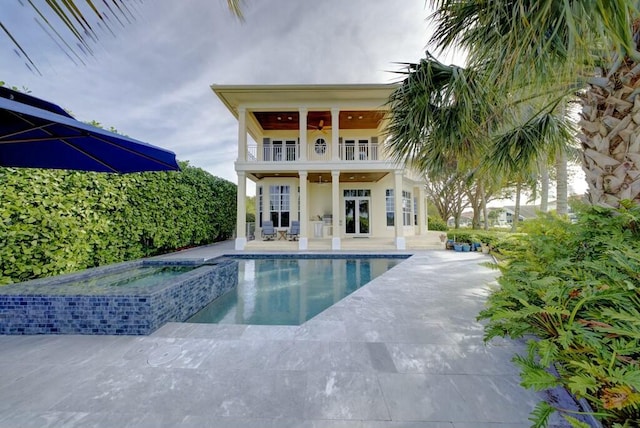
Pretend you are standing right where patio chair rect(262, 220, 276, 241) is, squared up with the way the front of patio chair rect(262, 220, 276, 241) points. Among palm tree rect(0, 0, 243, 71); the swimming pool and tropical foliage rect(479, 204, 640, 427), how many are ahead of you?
3

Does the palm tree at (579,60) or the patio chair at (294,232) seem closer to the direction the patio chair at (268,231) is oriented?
the palm tree

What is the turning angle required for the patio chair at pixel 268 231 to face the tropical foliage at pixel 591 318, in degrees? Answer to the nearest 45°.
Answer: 0° — it already faces it

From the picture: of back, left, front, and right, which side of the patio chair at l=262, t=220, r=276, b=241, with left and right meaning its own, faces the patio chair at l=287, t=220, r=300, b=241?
left

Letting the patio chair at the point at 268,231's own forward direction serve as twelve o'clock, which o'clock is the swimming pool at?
The swimming pool is roughly at 12 o'clock from the patio chair.

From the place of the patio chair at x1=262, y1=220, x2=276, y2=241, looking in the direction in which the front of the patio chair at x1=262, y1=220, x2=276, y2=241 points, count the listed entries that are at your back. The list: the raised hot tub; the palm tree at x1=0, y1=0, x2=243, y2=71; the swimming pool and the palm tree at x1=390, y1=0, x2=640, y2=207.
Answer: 0

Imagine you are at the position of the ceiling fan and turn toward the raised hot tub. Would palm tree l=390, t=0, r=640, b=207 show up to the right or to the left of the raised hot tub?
left

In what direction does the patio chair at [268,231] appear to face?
toward the camera

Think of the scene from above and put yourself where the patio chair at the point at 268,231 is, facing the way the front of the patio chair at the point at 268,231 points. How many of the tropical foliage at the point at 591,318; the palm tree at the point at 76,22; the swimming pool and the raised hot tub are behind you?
0

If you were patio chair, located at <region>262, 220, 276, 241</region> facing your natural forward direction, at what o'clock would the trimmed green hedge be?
The trimmed green hedge is roughly at 1 o'clock from the patio chair.

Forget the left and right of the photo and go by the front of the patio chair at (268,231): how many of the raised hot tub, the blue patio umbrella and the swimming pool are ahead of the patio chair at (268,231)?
3

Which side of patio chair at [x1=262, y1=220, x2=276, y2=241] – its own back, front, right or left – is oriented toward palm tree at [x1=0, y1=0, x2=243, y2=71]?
front

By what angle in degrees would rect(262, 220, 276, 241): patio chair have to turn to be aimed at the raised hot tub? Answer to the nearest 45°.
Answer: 0° — it already faces it
